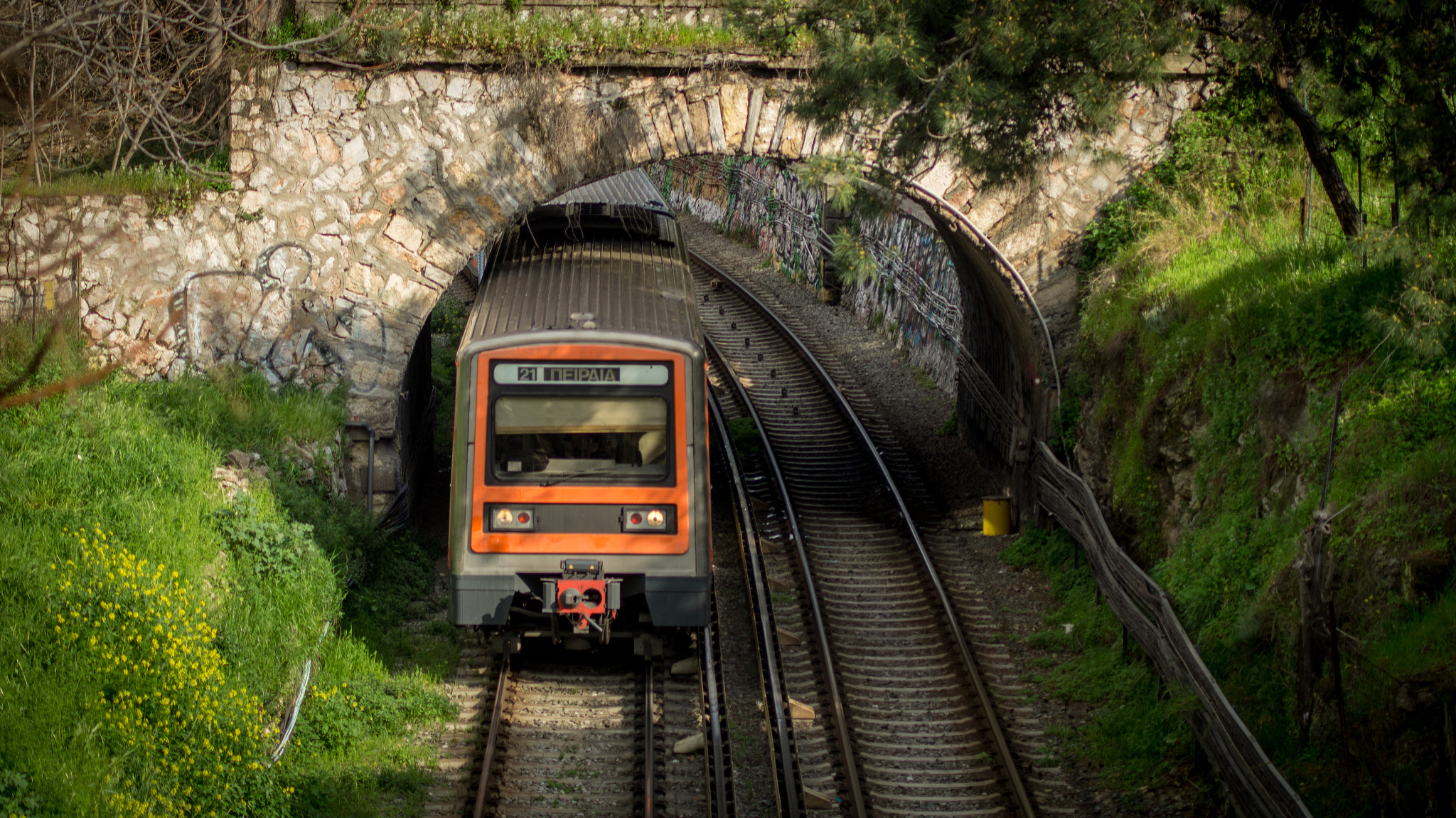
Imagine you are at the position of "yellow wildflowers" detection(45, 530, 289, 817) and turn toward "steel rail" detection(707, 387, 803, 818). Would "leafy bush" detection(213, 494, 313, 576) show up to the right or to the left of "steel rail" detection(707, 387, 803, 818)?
left

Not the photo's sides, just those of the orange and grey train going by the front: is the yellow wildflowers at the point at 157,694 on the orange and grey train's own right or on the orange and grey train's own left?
on the orange and grey train's own right

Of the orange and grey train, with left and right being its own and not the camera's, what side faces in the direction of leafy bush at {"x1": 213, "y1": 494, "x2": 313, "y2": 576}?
right

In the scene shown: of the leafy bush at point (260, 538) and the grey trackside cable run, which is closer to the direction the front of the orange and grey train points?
the grey trackside cable run

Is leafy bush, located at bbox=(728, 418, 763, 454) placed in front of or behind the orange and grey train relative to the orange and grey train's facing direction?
behind

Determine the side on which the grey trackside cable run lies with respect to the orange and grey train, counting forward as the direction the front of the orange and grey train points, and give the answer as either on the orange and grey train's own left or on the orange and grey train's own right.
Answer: on the orange and grey train's own left

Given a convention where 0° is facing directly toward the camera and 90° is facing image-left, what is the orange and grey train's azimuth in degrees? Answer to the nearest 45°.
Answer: approximately 0°

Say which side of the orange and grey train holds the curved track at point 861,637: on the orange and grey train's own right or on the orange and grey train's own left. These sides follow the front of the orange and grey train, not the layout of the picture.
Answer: on the orange and grey train's own left
